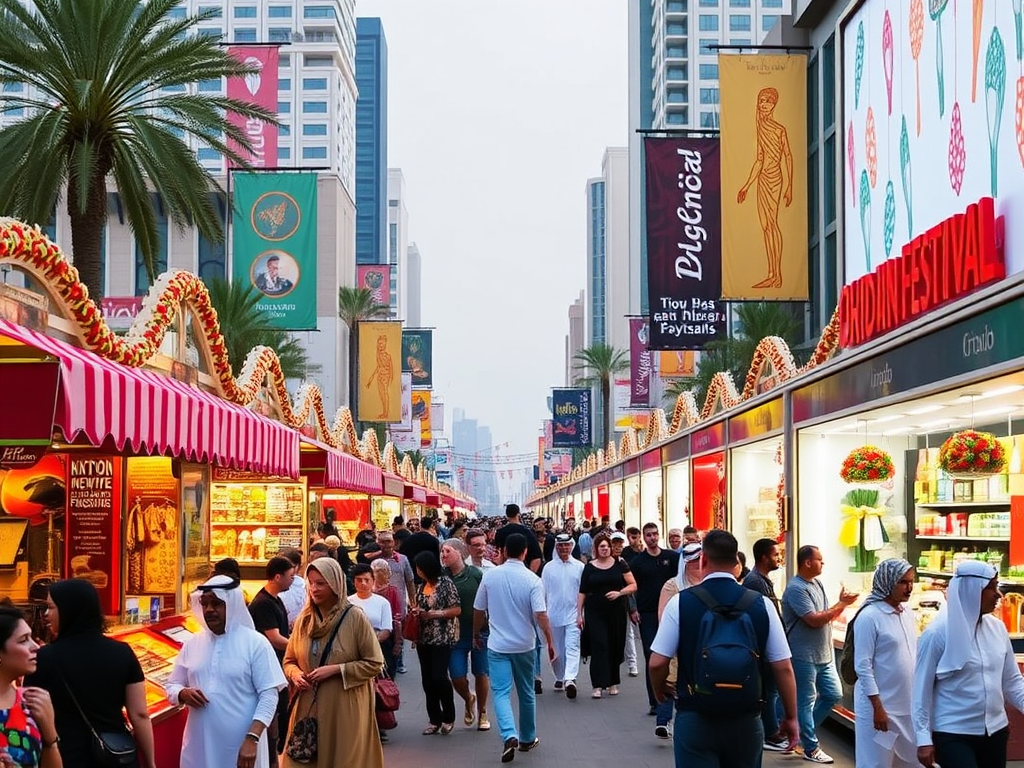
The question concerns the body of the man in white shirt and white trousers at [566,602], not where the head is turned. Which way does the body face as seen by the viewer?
toward the camera

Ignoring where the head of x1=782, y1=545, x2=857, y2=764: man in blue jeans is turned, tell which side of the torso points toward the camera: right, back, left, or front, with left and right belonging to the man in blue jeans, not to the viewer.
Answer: right

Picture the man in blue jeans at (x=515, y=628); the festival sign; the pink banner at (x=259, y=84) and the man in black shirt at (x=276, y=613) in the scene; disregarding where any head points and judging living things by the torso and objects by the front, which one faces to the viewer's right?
the man in black shirt

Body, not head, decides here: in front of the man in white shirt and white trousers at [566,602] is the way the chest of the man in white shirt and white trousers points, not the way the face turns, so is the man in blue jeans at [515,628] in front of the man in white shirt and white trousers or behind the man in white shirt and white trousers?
in front

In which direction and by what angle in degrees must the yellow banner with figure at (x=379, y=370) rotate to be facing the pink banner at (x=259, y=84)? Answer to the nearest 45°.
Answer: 0° — it already faces it

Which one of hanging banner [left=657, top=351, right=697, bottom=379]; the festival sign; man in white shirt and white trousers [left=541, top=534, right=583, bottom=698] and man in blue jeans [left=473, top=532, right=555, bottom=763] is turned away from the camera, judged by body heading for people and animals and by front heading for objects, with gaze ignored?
the man in blue jeans

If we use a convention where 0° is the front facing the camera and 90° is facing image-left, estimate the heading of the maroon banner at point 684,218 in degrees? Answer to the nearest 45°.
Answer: approximately 0°

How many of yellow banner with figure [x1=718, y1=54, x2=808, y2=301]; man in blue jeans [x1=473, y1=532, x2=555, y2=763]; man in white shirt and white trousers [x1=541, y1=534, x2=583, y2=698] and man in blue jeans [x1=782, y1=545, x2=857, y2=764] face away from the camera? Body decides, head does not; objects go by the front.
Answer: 1

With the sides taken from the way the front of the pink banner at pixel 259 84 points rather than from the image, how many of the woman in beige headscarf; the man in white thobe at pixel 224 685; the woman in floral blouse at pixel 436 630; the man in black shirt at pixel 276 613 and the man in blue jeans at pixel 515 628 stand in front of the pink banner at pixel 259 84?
5

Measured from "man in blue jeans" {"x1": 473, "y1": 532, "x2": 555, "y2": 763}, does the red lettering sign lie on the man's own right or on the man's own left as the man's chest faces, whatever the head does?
on the man's own right

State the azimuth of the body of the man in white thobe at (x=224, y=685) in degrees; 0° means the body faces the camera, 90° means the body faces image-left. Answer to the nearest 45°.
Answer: approximately 45°

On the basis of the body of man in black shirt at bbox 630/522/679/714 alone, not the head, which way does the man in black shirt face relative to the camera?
toward the camera

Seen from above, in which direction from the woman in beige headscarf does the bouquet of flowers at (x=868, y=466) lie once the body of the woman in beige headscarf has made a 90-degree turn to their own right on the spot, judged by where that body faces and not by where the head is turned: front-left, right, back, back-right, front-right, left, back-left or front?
right

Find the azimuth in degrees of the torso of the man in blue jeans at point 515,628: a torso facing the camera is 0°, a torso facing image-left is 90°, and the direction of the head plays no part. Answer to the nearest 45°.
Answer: approximately 180°

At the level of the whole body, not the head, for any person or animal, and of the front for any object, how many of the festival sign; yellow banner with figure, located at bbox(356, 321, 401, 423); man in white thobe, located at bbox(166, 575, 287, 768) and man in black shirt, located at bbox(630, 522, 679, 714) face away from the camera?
0

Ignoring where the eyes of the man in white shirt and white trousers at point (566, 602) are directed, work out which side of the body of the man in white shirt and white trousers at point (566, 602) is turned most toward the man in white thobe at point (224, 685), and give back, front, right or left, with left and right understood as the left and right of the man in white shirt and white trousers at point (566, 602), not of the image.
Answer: front

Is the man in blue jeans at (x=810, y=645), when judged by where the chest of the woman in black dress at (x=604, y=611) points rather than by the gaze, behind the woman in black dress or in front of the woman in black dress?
in front
